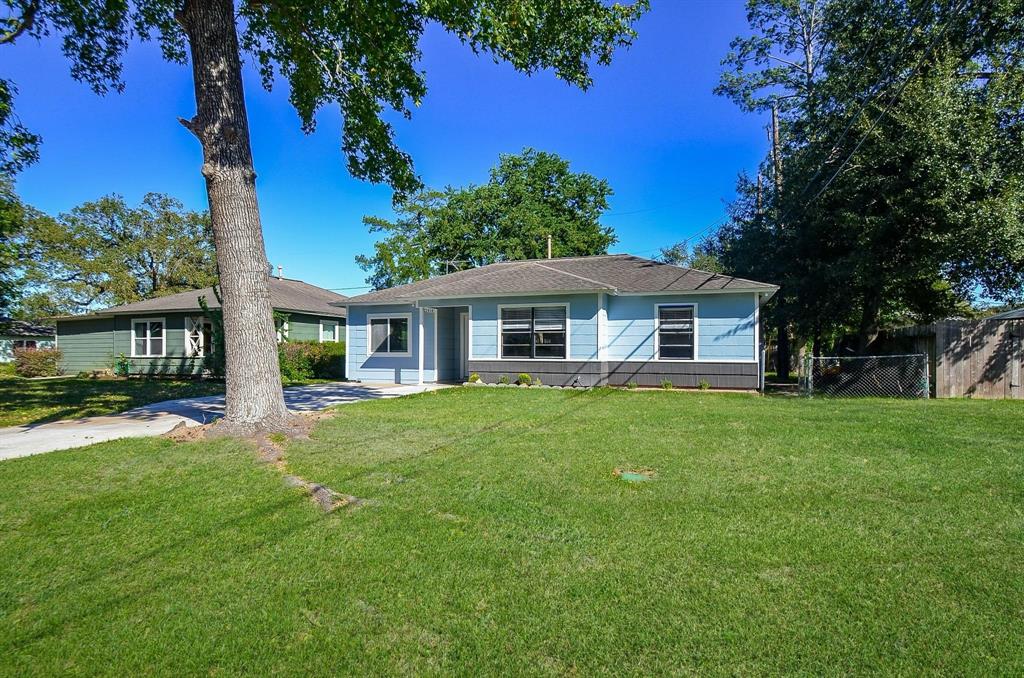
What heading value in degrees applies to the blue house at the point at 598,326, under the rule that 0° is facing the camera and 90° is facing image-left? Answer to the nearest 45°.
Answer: approximately 0°

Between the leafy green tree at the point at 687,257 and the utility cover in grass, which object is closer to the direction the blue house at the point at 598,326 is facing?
the utility cover in grass

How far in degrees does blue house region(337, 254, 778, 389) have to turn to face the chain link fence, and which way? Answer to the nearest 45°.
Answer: approximately 90° to its left

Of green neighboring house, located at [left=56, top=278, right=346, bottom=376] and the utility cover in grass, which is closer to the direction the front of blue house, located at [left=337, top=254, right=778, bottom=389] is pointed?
the utility cover in grass

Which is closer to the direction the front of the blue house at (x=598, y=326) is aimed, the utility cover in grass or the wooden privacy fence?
the utility cover in grass

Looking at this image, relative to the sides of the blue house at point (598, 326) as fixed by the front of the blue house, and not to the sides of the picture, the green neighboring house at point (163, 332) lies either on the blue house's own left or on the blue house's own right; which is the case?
on the blue house's own right

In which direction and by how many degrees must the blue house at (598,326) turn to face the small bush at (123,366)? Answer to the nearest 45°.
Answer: approximately 90° to its right

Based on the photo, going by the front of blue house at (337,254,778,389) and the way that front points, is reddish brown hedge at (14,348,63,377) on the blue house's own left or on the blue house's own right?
on the blue house's own right

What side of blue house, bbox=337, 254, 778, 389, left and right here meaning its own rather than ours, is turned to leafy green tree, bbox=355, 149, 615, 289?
back

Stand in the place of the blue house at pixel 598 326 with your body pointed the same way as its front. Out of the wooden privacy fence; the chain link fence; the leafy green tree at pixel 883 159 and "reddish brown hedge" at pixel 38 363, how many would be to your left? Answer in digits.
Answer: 3

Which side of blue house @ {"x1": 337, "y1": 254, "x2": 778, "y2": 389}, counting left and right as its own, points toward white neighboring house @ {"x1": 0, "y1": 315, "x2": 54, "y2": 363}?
right

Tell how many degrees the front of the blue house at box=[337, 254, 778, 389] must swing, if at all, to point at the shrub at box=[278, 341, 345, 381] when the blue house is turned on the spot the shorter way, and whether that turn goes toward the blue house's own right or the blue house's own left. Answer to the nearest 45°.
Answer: approximately 90° to the blue house's own right

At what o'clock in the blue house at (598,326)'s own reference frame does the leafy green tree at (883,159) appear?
The leafy green tree is roughly at 9 o'clock from the blue house.
